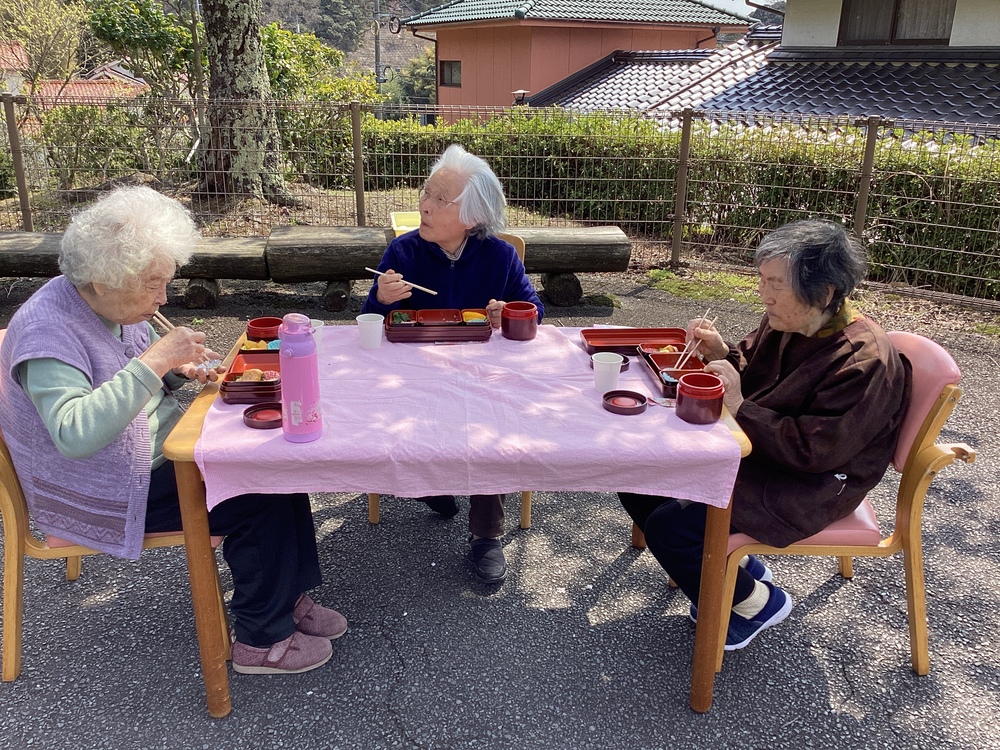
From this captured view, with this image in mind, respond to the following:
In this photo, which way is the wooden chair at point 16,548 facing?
to the viewer's right

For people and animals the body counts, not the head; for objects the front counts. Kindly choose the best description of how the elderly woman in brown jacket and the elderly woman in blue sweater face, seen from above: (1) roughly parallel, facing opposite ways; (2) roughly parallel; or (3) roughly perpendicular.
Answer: roughly perpendicular

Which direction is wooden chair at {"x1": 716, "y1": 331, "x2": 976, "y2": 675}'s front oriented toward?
to the viewer's left

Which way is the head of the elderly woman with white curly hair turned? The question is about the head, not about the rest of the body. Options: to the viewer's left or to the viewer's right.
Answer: to the viewer's right

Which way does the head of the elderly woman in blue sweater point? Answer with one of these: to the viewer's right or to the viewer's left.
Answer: to the viewer's left

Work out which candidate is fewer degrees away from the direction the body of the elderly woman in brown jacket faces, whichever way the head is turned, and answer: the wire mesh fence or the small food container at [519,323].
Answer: the small food container

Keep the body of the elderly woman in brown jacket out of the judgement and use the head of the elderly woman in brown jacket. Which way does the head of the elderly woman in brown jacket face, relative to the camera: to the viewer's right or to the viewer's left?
to the viewer's left

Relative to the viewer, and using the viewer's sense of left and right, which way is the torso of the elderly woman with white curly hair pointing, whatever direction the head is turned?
facing to the right of the viewer

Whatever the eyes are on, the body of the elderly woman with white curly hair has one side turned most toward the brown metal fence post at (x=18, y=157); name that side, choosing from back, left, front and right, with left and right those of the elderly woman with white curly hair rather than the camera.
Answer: left

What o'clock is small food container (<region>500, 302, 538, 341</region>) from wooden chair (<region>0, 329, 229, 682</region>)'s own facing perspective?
The small food container is roughly at 12 o'clock from the wooden chair.

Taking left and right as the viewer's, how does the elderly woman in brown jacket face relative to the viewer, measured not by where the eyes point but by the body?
facing to the left of the viewer

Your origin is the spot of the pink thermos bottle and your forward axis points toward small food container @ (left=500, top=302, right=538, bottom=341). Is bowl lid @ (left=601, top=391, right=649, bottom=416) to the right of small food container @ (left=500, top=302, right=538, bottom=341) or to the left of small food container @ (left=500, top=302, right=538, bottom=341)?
right
